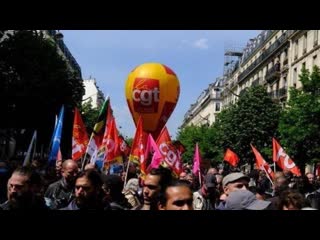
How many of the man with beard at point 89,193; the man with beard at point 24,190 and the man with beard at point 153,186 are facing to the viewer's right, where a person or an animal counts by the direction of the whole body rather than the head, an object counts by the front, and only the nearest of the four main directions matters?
0

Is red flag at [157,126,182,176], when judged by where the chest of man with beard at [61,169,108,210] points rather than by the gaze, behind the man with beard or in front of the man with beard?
behind

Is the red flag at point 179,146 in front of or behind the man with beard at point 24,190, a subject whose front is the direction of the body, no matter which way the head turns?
behind

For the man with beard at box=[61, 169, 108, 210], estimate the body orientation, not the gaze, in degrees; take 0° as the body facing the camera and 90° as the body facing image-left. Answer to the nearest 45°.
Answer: approximately 45°

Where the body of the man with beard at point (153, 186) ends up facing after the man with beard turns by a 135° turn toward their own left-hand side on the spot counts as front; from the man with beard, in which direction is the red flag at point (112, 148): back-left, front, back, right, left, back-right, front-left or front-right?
left

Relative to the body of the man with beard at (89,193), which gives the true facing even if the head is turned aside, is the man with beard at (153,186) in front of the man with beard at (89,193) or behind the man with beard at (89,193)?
behind

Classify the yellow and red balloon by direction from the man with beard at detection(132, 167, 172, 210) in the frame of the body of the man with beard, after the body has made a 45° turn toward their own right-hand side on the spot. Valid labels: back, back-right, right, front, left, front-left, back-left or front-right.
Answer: right

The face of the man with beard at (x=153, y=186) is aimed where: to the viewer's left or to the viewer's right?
to the viewer's left
